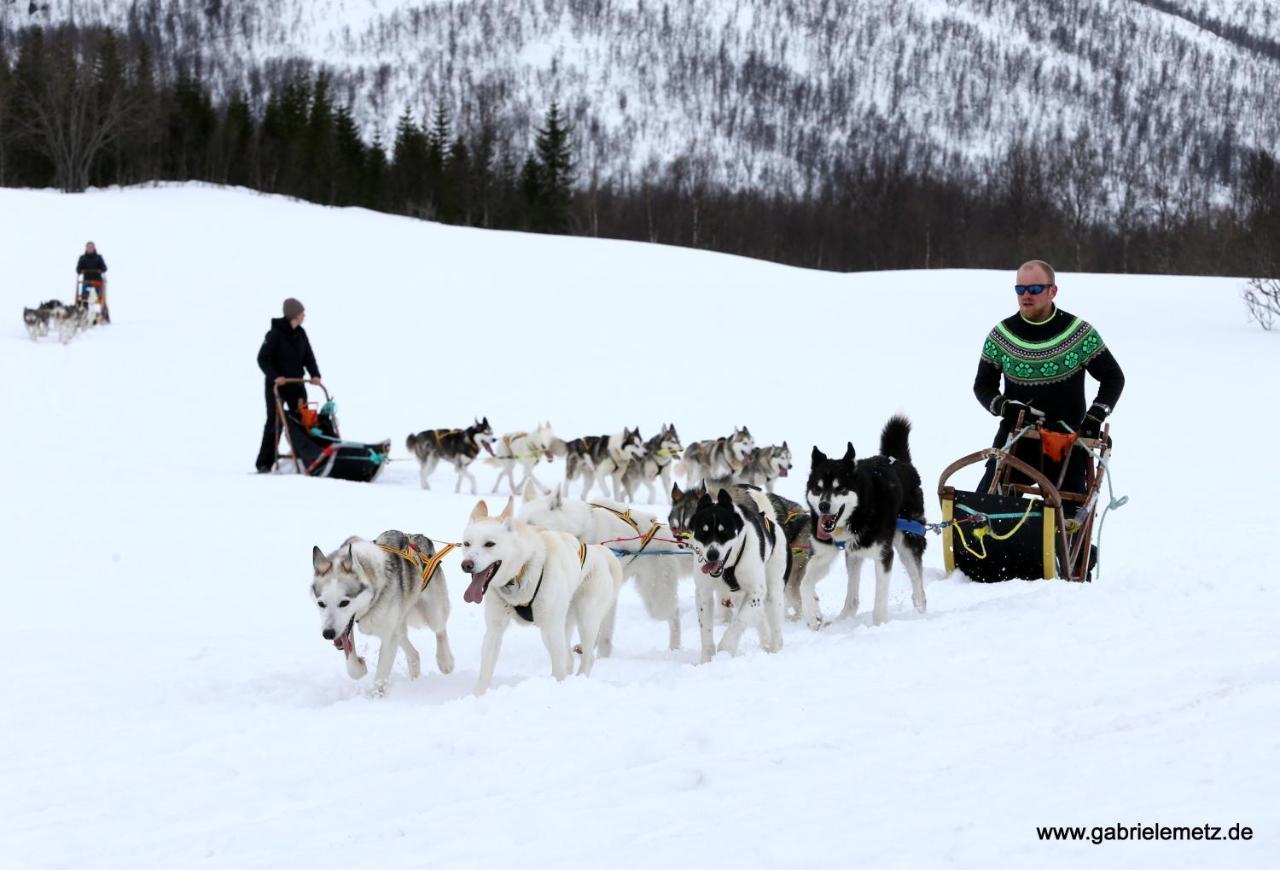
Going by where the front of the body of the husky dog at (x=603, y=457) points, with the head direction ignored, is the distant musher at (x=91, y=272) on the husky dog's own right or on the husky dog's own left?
on the husky dog's own left

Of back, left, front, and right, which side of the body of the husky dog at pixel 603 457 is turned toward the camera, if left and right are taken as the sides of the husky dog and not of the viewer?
right

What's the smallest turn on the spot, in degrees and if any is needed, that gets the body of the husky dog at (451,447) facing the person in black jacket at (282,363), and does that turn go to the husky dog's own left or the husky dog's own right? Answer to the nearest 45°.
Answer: approximately 180°

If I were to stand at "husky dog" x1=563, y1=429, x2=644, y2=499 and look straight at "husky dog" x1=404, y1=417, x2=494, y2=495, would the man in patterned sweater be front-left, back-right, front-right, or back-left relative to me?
back-left

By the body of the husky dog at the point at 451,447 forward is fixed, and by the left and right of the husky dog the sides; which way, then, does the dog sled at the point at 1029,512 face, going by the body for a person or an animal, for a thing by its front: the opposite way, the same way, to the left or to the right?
the opposite way

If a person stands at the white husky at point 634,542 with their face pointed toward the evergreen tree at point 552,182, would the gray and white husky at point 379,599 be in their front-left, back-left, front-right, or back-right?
back-left

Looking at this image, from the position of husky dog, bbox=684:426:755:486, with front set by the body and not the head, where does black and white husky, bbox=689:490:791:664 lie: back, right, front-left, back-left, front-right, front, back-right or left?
right

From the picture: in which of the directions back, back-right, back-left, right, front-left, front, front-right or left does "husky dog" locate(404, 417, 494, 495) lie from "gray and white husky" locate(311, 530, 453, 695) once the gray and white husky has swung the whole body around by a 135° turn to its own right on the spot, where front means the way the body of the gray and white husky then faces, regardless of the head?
front

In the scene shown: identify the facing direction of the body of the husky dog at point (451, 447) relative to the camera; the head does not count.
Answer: to the viewer's right

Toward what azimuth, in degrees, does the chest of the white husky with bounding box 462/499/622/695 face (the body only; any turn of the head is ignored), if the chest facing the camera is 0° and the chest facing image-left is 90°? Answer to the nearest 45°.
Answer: approximately 45°

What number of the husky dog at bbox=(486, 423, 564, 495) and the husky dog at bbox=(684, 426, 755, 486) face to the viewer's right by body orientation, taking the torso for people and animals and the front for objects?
2

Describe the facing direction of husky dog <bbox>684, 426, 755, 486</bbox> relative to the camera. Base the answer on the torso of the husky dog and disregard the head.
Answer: to the viewer's right

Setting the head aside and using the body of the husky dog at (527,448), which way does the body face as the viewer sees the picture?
to the viewer's right

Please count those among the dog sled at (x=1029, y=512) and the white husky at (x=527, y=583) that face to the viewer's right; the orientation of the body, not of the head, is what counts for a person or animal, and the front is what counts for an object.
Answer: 0

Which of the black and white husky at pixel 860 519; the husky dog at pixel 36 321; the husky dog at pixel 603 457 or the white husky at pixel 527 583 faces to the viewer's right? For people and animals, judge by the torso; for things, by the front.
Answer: the husky dog at pixel 603 457

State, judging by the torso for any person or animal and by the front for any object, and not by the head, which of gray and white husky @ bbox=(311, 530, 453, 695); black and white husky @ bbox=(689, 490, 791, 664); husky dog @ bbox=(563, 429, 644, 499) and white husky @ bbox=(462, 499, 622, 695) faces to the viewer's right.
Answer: the husky dog

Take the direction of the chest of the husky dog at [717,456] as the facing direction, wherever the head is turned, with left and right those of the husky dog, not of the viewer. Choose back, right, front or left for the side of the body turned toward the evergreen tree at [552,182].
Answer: left

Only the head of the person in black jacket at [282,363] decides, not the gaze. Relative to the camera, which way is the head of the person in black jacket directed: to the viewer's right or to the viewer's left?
to the viewer's right
